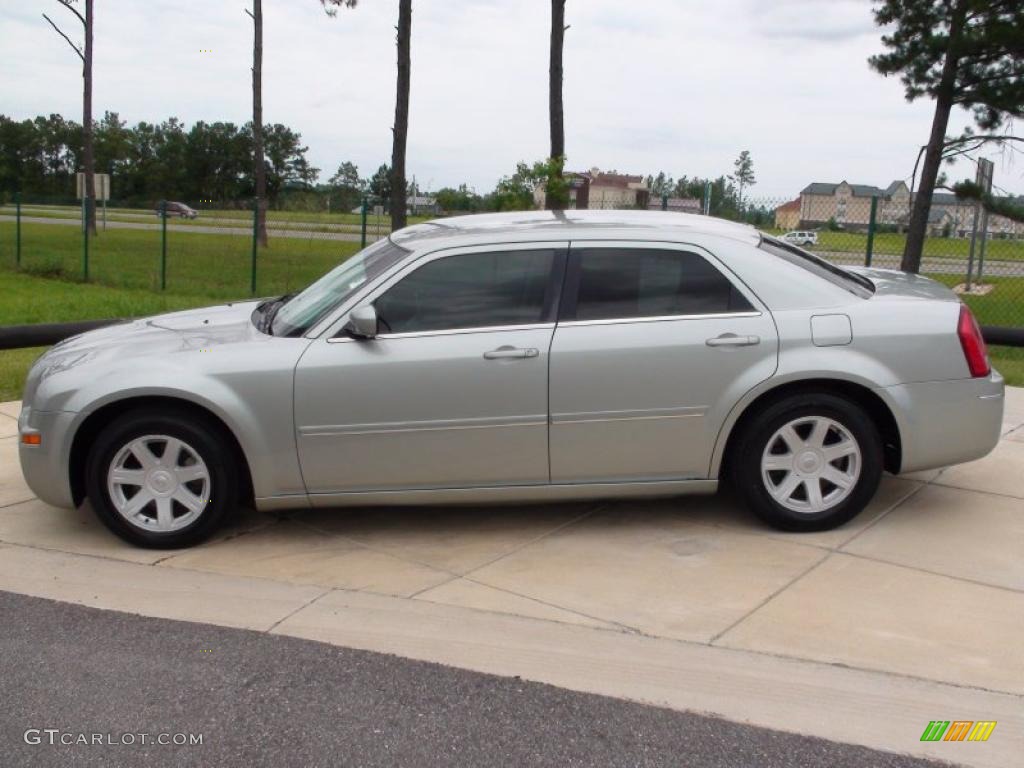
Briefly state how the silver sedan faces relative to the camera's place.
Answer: facing to the left of the viewer

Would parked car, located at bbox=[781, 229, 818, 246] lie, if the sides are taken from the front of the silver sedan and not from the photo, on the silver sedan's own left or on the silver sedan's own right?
on the silver sedan's own right

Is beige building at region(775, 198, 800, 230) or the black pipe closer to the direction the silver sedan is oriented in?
the black pipe

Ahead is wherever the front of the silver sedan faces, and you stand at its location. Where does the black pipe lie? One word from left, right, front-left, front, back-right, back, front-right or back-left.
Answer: front-right

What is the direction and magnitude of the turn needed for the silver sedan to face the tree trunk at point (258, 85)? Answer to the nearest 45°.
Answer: approximately 90° to its right

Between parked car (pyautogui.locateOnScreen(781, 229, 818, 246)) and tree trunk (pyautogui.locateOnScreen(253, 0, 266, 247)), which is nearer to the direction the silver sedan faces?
the tree trunk

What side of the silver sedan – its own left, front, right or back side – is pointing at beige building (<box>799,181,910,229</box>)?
right

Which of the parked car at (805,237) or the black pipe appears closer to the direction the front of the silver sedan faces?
the black pipe

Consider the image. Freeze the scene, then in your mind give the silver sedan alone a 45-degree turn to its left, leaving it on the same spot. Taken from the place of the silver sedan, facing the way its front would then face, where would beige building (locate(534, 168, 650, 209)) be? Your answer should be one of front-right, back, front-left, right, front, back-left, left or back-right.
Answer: back-right
